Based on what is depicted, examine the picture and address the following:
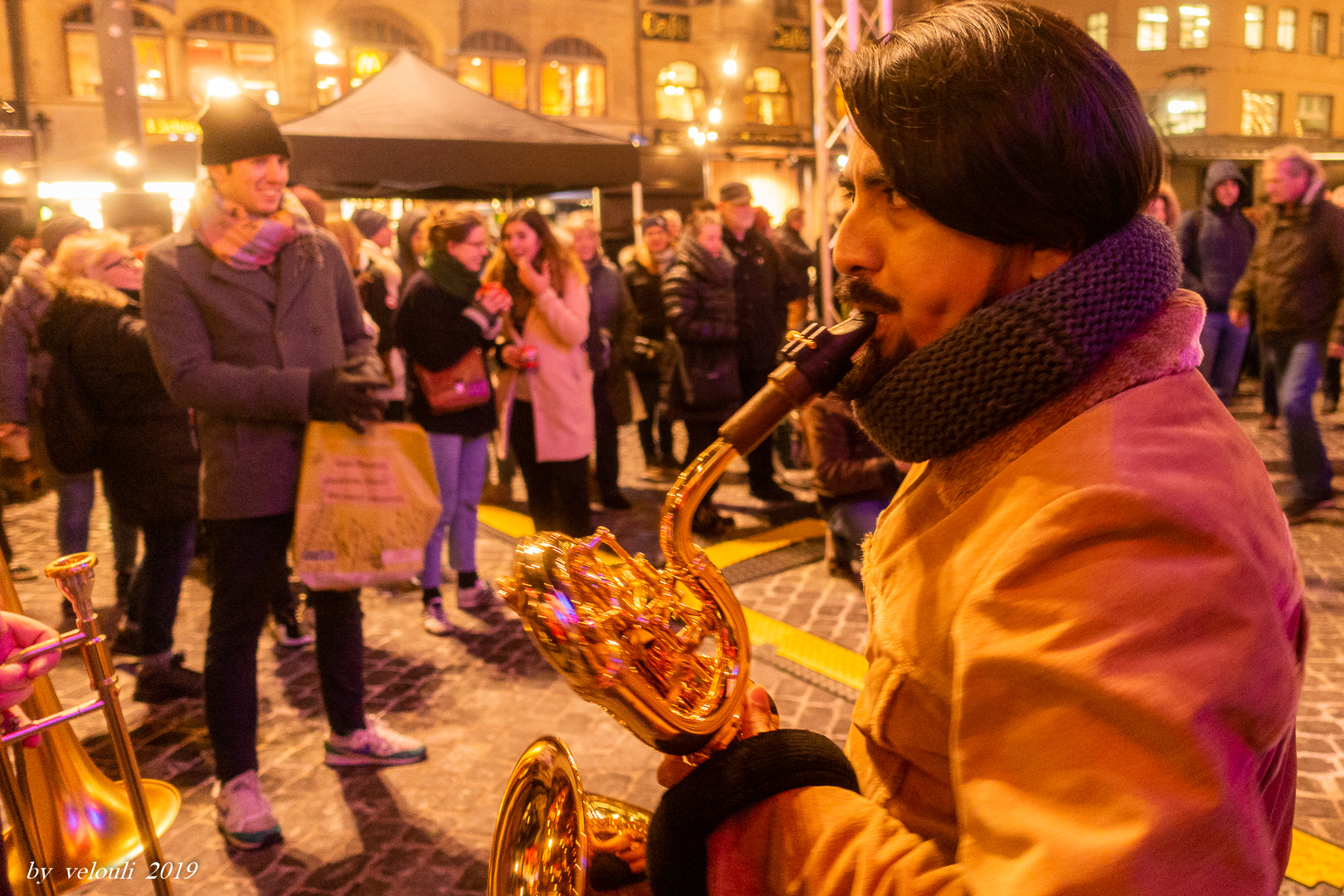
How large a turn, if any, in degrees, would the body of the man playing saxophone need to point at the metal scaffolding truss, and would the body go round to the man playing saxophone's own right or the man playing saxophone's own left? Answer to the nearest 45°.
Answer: approximately 90° to the man playing saxophone's own right

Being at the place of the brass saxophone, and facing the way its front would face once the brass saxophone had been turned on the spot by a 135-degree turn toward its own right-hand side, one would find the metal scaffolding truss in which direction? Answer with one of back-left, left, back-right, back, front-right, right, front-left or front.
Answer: front-left

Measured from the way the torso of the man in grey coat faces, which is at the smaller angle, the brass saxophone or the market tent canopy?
the brass saxophone

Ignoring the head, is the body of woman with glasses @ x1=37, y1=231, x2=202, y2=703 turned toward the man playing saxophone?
no

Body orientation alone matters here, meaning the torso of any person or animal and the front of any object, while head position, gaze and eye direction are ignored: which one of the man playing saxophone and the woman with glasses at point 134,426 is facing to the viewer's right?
the woman with glasses

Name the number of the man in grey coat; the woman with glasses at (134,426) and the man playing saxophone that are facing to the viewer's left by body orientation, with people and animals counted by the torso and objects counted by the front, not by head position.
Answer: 1

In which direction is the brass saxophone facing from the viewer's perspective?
to the viewer's left

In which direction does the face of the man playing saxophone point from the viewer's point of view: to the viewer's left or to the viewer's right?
to the viewer's left

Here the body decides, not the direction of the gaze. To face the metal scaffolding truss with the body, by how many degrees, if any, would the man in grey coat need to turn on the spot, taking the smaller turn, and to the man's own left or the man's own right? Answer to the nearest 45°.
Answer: approximately 90° to the man's own left

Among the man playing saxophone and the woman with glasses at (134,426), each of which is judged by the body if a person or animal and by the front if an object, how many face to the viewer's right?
1

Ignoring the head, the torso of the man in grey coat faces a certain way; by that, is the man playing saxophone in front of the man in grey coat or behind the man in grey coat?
in front

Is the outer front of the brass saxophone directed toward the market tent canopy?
no

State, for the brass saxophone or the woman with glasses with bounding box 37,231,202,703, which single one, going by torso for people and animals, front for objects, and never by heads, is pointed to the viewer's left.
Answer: the brass saxophone

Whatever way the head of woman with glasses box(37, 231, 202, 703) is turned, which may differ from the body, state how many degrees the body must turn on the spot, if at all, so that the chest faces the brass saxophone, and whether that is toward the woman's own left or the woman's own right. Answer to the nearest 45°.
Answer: approximately 90° to the woman's own right

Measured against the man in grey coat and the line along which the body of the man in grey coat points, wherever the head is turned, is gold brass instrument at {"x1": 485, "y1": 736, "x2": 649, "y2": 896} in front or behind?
in front

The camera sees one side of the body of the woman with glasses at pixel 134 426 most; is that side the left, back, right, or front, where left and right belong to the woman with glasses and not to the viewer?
right

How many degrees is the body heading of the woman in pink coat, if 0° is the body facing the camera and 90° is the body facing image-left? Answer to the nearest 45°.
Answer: approximately 45°

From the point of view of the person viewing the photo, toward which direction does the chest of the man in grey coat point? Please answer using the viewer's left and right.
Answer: facing the viewer and to the right of the viewer
